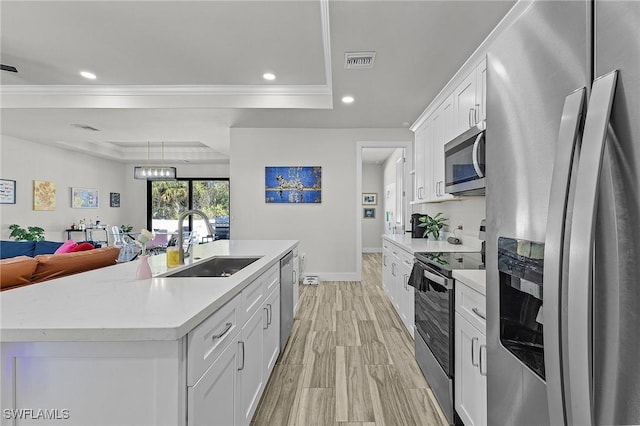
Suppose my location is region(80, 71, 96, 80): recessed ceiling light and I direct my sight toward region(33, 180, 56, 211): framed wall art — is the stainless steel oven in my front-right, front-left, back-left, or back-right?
back-right

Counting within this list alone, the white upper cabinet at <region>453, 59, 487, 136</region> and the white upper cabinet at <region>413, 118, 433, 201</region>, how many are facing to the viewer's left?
2

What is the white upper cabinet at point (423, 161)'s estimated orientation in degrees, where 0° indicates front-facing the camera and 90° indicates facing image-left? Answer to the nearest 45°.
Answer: approximately 90°

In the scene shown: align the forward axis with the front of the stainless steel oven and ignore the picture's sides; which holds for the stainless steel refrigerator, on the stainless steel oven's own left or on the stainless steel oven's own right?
on the stainless steel oven's own left

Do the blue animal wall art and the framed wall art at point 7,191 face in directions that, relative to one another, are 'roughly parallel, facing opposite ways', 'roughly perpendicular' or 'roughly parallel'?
roughly perpendicular

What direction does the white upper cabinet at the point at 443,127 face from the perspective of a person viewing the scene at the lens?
facing to the left of the viewer

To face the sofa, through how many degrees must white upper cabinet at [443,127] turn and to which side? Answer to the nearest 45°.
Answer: approximately 45° to its left

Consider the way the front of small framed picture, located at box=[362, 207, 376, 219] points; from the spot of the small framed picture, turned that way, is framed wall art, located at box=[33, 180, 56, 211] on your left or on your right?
on your right

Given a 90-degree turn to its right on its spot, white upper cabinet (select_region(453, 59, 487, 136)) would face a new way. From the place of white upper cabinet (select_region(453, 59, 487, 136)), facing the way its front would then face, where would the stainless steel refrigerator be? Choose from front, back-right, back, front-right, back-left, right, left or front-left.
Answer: back
